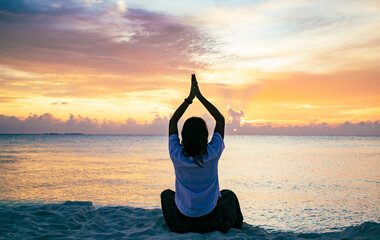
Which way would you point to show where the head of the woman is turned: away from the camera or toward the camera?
away from the camera

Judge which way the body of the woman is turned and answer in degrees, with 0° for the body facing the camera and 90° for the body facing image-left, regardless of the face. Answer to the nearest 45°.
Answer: approximately 180°
